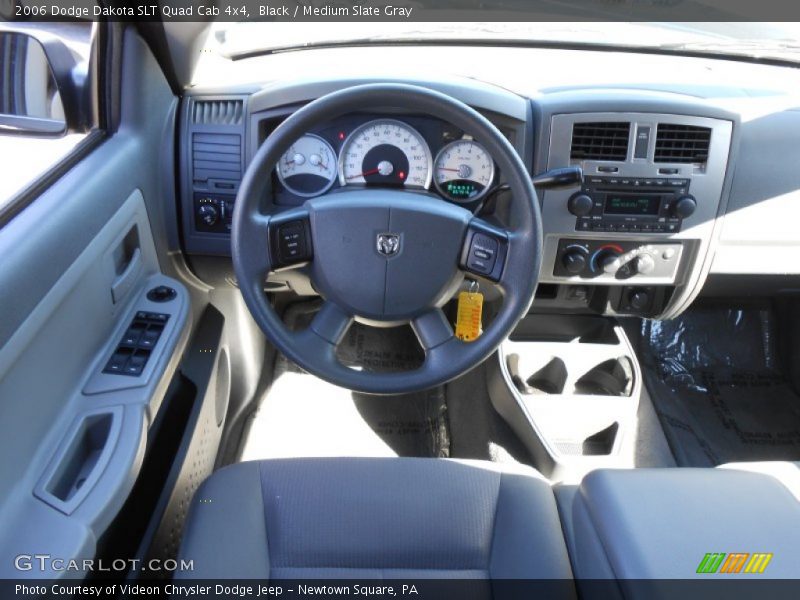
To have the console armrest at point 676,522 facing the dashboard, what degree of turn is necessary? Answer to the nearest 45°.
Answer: approximately 45° to its left

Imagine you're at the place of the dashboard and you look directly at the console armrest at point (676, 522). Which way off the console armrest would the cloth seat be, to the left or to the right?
right

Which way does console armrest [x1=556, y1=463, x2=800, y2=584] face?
away from the camera

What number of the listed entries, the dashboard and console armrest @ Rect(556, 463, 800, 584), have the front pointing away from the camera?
1

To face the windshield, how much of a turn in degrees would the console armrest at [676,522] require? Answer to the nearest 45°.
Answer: approximately 45° to its left
